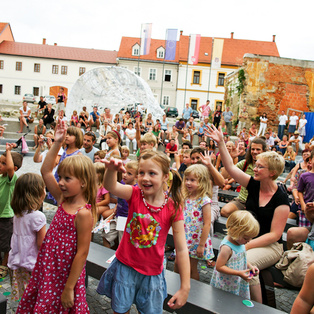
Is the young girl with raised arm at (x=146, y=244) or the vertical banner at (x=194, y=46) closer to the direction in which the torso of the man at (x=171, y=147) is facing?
the young girl with raised arm

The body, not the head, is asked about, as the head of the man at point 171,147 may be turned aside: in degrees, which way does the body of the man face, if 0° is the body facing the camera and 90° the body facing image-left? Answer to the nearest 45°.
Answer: approximately 0°

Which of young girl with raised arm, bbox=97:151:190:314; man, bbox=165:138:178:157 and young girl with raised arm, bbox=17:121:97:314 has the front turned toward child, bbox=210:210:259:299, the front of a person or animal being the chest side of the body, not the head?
man, bbox=165:138:178:157

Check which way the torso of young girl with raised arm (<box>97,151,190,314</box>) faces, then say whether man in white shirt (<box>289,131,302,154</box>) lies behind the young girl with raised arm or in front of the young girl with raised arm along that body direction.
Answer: behind

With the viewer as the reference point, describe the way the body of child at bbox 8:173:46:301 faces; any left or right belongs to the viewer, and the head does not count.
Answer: facing away from the viewer and to the right of the viewer

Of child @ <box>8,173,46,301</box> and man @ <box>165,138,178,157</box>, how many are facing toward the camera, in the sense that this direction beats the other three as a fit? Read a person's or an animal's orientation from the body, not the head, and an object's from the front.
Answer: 1
